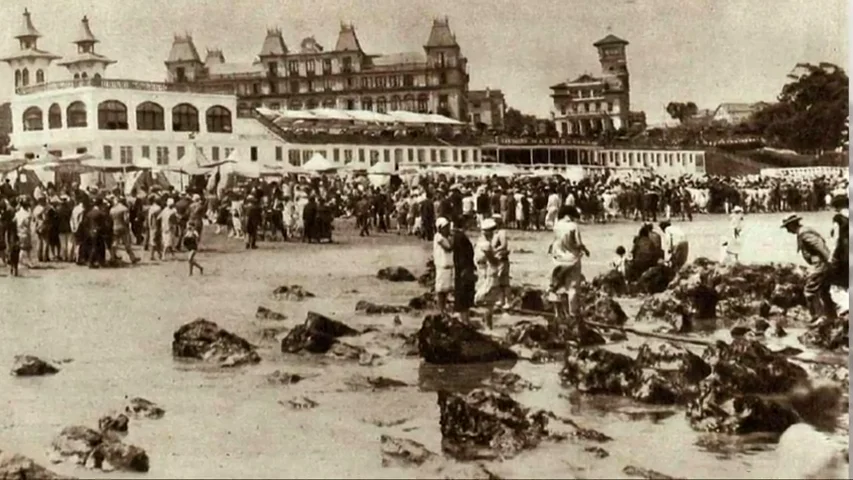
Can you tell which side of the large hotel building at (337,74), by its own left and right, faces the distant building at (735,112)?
left

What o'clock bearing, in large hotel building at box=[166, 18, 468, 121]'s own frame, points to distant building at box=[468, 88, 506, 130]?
The distant building is roughly at 9 o'clock from the large hotel building.

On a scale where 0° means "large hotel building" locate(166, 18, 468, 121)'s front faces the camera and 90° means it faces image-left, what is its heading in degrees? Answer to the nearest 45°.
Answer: approximately 0°

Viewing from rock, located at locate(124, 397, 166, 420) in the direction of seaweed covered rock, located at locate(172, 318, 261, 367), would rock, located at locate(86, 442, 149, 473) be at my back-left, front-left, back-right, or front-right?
back-right

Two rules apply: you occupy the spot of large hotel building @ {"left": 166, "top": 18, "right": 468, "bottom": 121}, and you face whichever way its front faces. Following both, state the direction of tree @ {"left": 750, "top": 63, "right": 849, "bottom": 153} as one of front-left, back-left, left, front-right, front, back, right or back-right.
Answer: left
